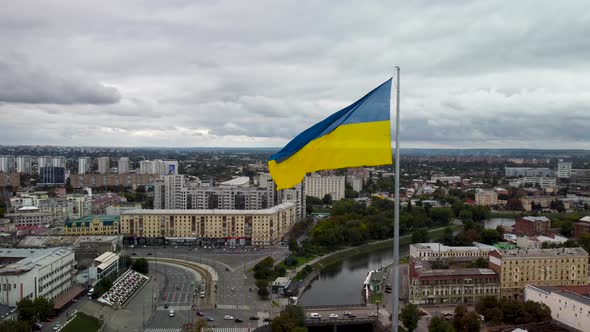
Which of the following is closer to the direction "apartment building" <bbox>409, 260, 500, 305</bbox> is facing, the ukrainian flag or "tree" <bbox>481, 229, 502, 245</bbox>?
the ukrainian flag

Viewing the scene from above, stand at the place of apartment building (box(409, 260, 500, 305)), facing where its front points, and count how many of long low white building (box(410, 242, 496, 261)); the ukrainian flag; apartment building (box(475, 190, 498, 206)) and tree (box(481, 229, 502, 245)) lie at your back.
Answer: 3

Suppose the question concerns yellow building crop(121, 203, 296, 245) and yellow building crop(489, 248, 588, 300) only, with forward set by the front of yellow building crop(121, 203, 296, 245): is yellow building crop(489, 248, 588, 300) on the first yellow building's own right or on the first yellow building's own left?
on the first yellow building's own left

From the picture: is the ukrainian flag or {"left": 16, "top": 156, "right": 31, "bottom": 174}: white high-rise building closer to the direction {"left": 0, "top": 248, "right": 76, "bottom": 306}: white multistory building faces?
the ukrainian flag

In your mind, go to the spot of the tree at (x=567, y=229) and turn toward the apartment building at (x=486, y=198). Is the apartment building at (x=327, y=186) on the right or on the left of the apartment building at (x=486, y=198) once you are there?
left

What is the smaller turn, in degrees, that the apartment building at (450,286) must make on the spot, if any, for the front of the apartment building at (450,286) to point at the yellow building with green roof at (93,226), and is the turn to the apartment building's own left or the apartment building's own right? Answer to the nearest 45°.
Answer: approximately 90° to the apartment building's own right

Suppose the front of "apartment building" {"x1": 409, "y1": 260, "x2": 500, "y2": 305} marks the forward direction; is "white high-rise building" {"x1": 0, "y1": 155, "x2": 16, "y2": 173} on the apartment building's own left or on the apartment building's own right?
on the apartment building's own right

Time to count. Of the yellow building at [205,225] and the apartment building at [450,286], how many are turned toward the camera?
2

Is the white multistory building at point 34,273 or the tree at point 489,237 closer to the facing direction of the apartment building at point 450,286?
the white multistory building

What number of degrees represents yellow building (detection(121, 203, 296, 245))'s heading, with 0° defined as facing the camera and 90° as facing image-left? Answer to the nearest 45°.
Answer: approximately 0°

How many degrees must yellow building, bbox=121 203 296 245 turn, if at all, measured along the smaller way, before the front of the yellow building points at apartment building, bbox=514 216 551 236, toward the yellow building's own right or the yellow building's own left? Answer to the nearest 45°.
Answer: approximately 90° to the yellow building's own left

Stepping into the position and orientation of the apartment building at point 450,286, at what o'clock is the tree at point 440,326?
The tree is roughly at 12 o'clock from the apartment building.

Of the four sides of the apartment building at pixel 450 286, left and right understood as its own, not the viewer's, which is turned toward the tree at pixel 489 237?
back

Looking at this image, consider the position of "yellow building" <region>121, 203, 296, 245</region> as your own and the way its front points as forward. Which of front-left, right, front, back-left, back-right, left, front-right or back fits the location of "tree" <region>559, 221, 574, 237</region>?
left
